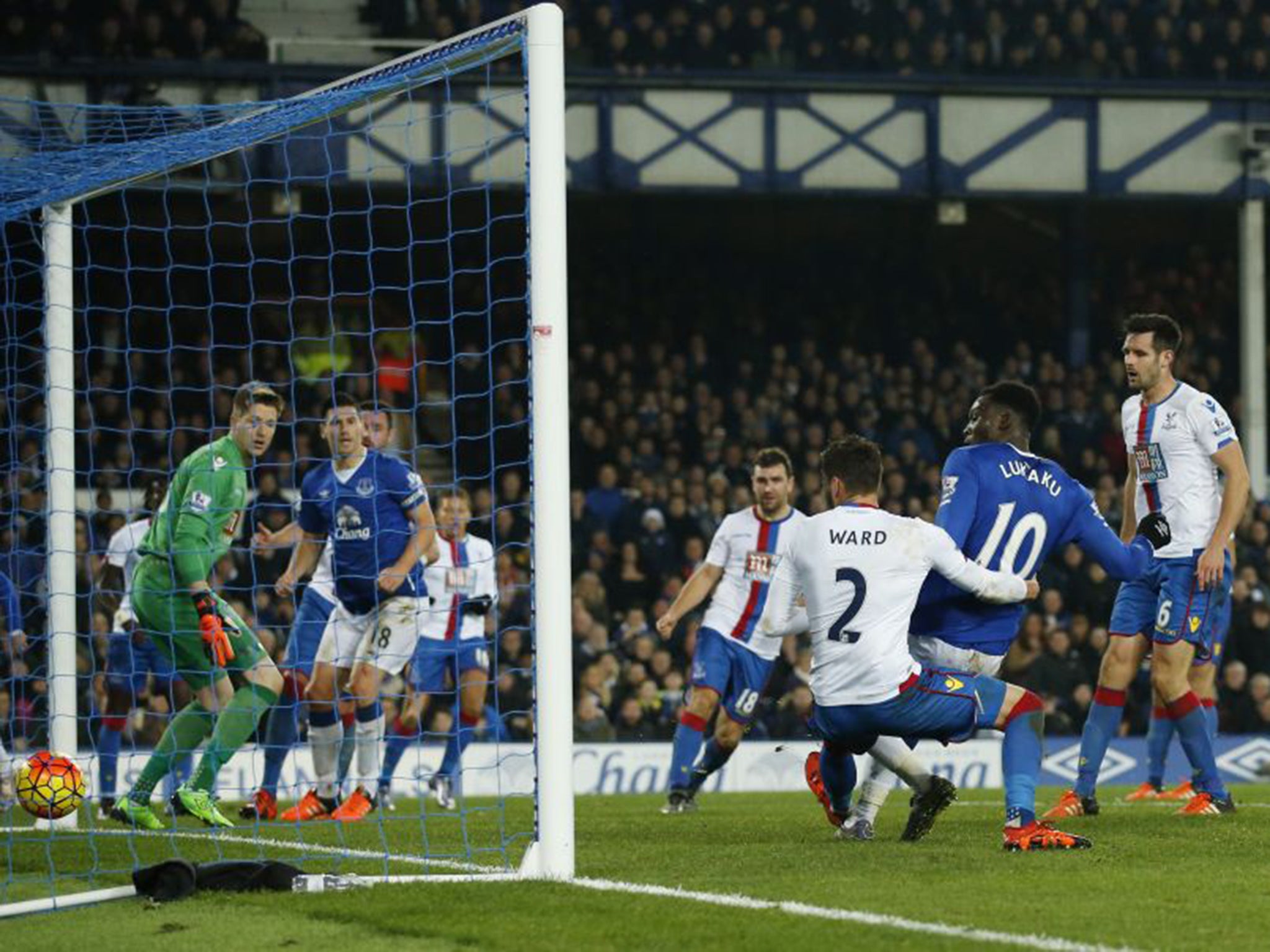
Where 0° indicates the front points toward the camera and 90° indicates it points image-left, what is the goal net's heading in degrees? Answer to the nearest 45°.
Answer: approximately 270°

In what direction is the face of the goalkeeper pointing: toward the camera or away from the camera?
toward the camera
